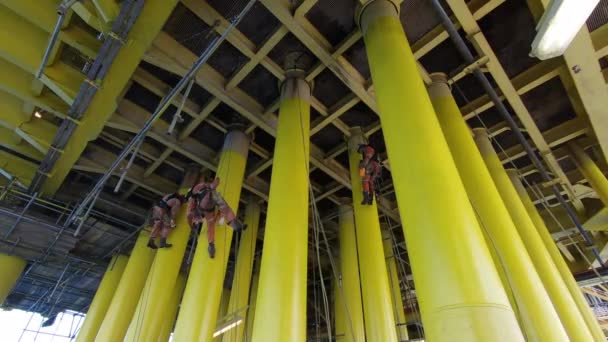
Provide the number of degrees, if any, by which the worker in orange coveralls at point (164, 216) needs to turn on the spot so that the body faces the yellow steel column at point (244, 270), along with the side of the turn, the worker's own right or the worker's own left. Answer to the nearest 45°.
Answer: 0° — they already face it

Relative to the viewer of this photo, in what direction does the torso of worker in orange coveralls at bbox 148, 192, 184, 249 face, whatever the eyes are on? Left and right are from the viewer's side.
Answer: facing away from the viewer and to the right of the viewer

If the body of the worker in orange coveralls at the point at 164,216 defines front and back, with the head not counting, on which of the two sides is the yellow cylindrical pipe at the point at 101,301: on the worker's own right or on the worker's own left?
on the worker's own left

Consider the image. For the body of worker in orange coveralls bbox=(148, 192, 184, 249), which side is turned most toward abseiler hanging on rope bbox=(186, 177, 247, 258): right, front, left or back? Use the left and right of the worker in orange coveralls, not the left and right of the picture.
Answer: right
